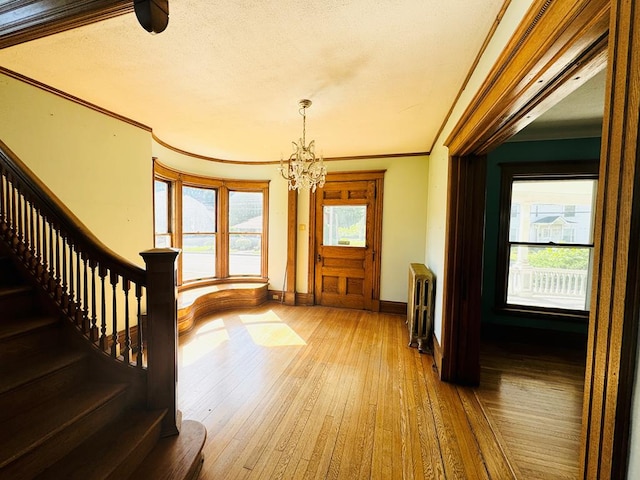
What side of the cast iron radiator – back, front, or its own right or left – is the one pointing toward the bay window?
front

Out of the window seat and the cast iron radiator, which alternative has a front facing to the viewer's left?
the cast iron radiator

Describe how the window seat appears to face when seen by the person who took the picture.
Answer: facing the viewer and to the right of the viewer

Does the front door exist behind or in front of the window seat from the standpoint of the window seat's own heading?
in front

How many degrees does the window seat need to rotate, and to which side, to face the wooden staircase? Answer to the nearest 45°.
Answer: approximately 45° to its right

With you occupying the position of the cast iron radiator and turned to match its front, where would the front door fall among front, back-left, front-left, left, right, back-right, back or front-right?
front-right

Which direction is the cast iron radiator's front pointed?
to the viewer's left

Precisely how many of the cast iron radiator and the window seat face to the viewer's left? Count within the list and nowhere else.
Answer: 1

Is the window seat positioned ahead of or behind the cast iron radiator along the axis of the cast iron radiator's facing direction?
ahead

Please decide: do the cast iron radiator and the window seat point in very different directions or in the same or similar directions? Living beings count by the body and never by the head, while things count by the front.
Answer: very different directions

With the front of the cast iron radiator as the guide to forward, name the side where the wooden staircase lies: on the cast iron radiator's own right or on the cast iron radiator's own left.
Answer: on the cast iron radiator's own left
